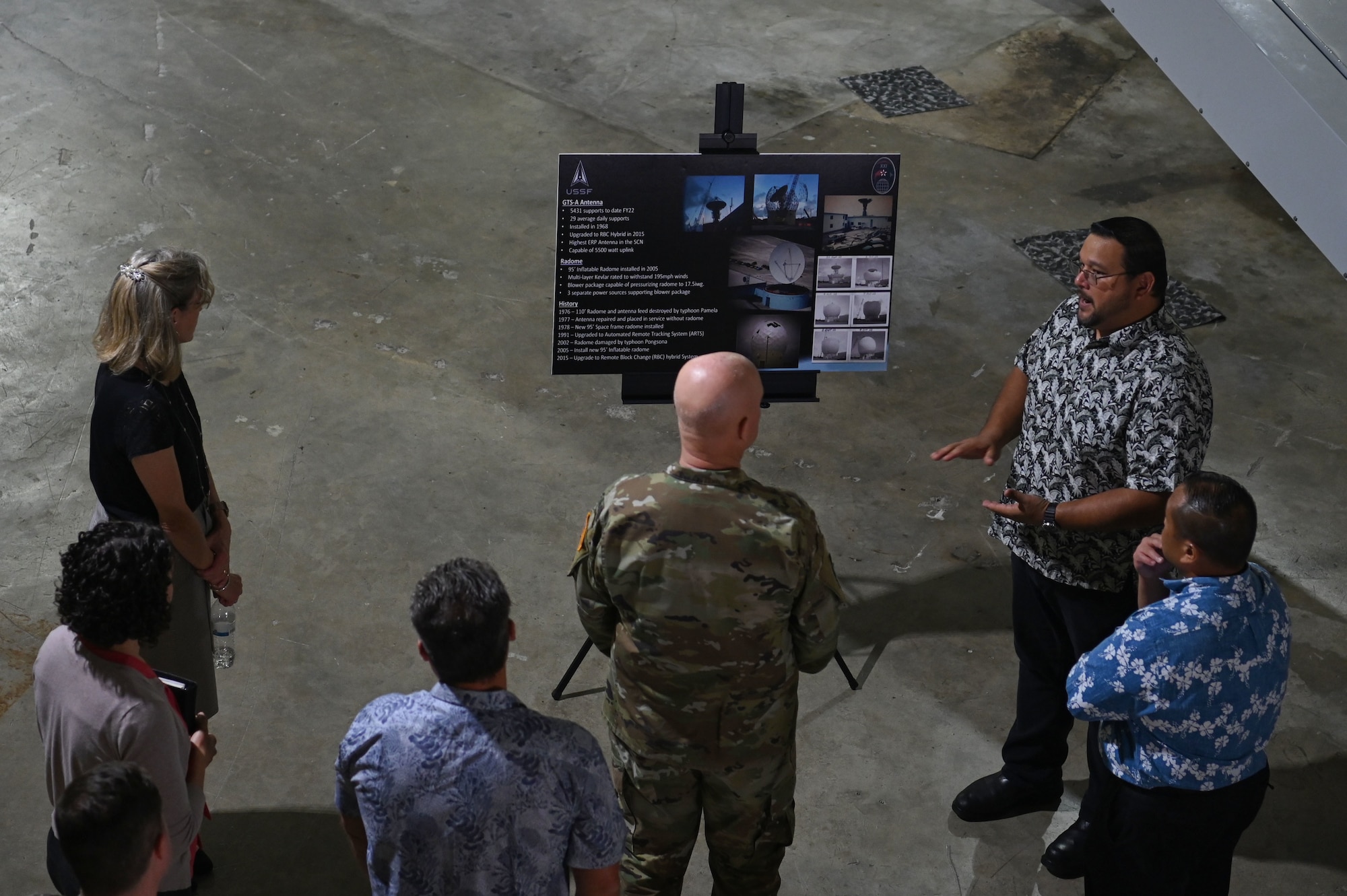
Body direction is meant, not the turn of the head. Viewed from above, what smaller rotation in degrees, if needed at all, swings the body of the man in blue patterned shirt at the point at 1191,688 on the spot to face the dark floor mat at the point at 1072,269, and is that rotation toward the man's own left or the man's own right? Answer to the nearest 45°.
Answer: approximately 45° to the man's own right

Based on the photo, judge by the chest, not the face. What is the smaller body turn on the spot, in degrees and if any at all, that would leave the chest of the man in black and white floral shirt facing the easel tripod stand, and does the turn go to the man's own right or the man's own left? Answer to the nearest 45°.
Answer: approximately 45° to the man's own right

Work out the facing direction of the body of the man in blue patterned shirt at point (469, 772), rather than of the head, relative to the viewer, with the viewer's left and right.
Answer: facing away from the viewer

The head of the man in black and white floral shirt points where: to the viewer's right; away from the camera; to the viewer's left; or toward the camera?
to the viewer's left

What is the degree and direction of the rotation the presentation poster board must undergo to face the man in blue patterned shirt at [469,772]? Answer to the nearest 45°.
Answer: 0° — it already faces them

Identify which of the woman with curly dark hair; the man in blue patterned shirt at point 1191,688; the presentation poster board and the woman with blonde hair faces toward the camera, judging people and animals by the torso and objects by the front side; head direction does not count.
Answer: the presentation poster board

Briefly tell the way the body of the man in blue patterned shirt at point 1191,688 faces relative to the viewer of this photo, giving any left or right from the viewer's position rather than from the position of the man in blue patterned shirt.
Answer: facing away from the viewer and to the left of the viewer

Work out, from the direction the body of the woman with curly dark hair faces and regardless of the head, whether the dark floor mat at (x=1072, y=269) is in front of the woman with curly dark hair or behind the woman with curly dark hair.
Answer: in front

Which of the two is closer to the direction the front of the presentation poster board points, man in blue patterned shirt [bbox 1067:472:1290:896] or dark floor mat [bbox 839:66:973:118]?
the man in blue patterned shirt

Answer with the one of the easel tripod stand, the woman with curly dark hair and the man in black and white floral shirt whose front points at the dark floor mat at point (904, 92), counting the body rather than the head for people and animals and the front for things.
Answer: the woman with curly dark hair

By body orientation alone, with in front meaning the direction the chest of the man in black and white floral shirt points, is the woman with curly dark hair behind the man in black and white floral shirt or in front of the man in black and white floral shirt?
in front

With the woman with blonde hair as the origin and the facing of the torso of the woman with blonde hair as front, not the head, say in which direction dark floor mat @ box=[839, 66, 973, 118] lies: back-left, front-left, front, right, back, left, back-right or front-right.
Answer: front-left

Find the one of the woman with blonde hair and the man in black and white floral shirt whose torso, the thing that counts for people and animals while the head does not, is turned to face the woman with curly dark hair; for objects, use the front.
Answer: the man in black and white floral shirt

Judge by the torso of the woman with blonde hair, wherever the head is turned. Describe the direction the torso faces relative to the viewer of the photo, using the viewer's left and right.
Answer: facing to the right of the viewer

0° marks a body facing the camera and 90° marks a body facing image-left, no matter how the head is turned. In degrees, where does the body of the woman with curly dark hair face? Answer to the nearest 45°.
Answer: approximately 225°
